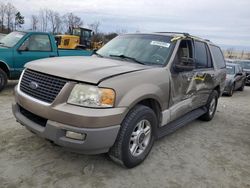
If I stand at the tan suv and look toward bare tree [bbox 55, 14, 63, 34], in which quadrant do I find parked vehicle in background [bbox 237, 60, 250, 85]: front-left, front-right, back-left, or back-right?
front-right

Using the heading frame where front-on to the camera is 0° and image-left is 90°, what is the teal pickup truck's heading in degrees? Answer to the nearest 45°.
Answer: approximately 45°

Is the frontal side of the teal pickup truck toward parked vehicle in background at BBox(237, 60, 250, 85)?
no

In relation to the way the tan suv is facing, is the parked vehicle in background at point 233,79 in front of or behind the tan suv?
behind

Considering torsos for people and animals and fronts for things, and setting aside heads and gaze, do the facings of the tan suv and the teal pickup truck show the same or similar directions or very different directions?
same or similar directions

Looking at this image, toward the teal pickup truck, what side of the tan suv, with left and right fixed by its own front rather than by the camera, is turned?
right

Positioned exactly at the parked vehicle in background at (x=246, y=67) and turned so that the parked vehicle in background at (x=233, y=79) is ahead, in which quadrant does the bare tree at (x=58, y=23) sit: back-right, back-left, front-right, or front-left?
back-right

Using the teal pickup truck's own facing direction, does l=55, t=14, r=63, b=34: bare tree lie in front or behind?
behind

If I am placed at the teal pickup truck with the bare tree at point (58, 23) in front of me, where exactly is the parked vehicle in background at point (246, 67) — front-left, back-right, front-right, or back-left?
front-right

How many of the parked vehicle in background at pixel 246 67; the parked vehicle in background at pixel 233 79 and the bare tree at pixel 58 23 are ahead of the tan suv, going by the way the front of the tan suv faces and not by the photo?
0

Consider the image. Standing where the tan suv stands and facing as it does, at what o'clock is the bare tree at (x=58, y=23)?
The bare tree is roughly at 4 o'clock from the tan suv.

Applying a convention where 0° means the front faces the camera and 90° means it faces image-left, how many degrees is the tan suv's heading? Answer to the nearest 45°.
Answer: approximately 45°

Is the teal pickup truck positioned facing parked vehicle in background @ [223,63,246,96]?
no

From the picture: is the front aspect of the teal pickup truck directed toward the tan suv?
no
